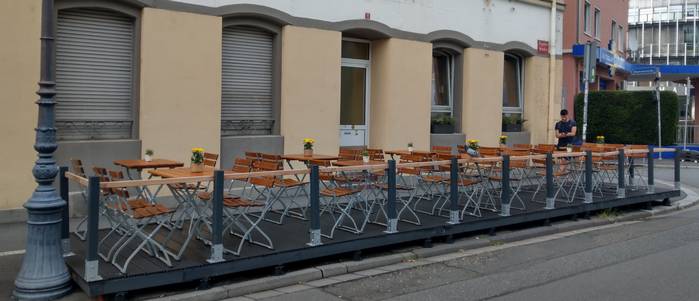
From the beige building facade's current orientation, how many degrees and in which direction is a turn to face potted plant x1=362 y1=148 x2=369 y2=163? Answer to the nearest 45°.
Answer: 0° — it already faces it

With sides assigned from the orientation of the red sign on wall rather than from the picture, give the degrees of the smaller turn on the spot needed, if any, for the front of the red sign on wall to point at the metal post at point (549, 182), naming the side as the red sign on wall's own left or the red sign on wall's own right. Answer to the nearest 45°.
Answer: approximately 45° to the red sign on wall's own right

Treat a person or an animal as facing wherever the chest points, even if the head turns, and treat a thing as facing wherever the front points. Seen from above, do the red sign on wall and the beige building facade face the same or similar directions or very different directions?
same or similar directions

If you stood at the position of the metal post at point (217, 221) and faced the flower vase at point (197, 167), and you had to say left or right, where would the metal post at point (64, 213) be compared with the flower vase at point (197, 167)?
left

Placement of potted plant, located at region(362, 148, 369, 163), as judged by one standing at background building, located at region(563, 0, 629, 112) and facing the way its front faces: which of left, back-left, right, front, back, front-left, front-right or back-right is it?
front-right

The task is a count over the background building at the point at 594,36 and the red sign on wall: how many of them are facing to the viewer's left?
0

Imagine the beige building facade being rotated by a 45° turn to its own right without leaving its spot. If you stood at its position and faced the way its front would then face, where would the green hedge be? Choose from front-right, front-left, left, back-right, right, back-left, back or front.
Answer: back-left

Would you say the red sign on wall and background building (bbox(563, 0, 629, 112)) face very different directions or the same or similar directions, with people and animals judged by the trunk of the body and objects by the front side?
same or similar directions

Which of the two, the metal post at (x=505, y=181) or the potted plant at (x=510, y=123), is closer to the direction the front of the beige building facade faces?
the metal post

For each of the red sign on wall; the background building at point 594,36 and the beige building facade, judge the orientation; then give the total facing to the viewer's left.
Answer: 0

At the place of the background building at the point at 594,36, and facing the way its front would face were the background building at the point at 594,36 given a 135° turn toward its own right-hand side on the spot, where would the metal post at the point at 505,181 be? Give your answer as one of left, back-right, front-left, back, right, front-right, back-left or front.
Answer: left

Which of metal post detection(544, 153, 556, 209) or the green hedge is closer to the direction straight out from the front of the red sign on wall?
the metal post

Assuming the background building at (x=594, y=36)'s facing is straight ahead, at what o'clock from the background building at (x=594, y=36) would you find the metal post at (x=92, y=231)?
The metal post is roughly at 2 o'clock from the background building.

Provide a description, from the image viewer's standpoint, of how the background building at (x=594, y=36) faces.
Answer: facing the viewer and to the right of the viewer
